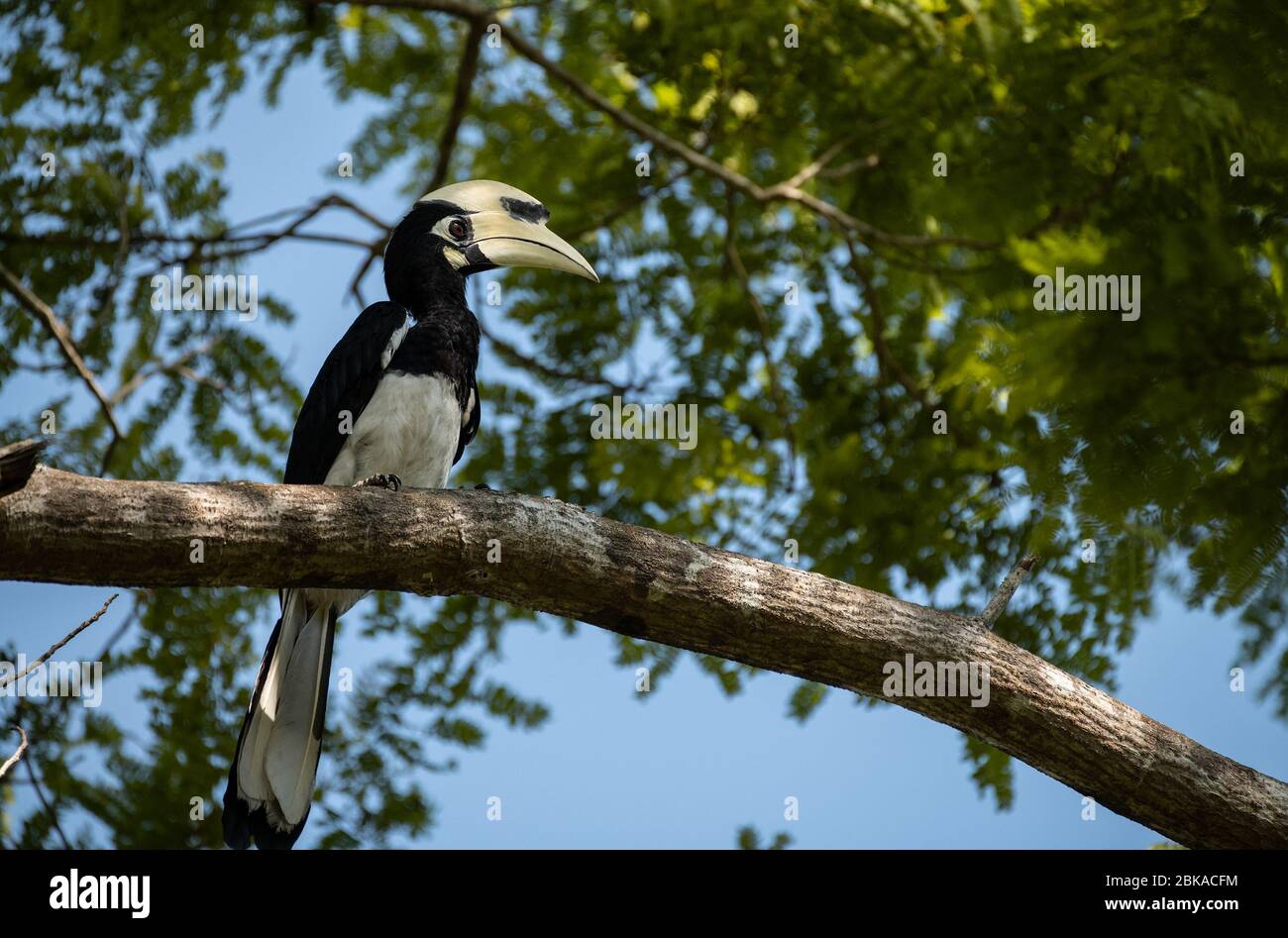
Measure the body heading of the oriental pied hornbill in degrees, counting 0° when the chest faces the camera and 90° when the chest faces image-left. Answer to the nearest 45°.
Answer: approximately 315°
